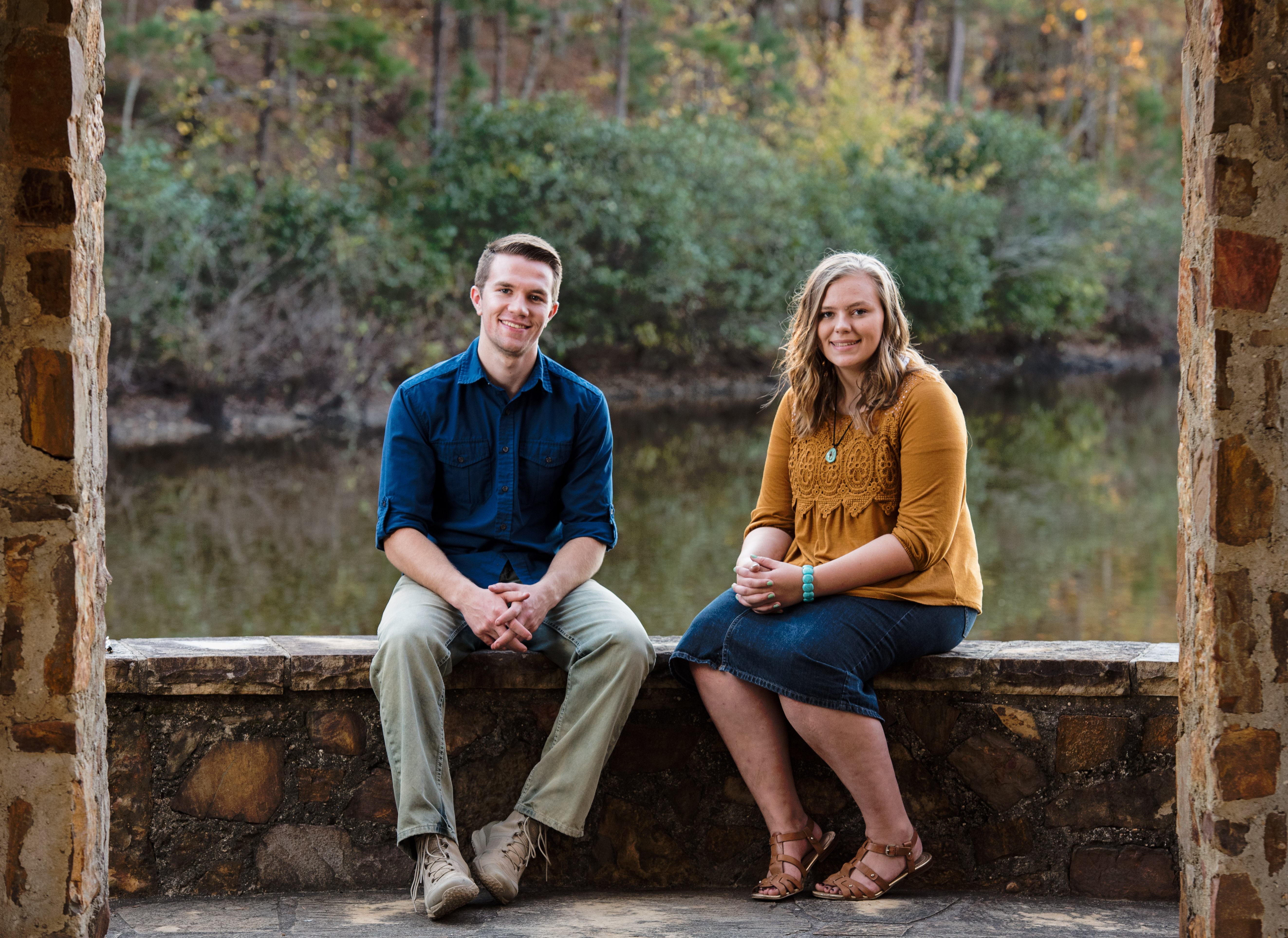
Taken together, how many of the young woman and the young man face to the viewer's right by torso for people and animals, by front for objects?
0

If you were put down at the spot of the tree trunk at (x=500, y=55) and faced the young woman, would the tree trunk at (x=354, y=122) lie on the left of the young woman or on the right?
right

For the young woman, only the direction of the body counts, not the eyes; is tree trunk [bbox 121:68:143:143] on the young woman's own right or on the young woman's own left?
on the young woman's own right

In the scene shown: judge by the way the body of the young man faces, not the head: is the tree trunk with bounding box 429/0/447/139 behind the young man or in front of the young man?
behind

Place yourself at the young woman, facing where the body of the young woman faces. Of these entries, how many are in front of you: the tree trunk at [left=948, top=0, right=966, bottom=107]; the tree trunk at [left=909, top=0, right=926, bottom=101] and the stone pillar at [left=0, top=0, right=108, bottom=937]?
1

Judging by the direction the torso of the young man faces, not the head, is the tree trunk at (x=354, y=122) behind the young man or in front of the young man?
behind

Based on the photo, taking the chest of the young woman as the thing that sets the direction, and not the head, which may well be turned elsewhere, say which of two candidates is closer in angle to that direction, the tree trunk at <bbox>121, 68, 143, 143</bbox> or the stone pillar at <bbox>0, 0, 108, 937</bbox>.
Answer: the stone pillar

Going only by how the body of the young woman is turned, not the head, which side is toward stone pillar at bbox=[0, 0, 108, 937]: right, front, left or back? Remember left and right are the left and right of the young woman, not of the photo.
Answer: front

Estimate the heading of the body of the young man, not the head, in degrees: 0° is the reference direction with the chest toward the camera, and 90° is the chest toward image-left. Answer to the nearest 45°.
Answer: approximately 0°

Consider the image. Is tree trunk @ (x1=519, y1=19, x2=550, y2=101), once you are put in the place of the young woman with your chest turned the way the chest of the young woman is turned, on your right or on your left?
on your right

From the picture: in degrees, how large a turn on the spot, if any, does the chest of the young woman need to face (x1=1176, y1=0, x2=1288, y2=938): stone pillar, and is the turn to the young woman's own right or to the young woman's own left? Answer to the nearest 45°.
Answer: approximately 90° to the young woman's own left
